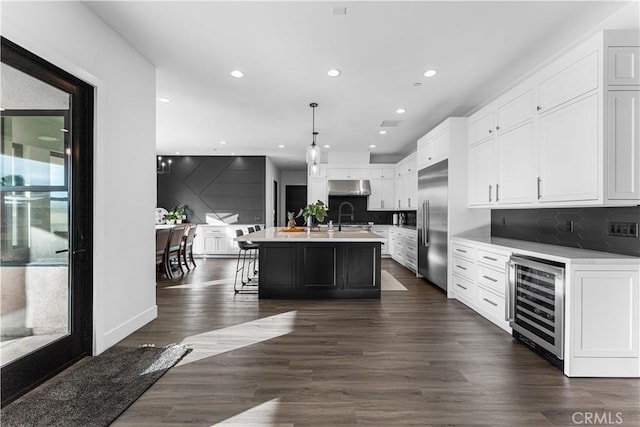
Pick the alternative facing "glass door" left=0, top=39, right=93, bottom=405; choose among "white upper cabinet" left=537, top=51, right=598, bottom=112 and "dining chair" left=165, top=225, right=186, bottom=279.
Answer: the white upper cabinet

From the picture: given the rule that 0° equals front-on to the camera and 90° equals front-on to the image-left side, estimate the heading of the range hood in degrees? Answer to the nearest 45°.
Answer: approximately 0°

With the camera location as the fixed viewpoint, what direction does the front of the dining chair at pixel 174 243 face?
facing away from the viewer and to the left of the viewer

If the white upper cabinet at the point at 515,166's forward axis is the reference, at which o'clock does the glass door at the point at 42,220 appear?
The glass door is roughly at 12 o'clock from the white upper cabinet.

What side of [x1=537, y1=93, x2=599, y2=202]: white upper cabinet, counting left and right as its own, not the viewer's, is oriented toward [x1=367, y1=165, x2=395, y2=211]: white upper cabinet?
right

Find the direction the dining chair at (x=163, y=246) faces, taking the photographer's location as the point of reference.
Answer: facing away from the viewer and to the left of the viewer

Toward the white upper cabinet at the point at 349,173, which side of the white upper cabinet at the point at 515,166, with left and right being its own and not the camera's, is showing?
right

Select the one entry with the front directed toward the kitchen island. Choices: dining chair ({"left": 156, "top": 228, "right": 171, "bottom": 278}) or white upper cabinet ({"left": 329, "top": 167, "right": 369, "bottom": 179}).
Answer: the white upper cabinet

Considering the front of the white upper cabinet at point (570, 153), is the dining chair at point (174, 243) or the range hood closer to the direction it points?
the dining chair

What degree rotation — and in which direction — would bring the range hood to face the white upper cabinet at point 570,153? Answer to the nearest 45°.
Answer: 0° — it already faces it

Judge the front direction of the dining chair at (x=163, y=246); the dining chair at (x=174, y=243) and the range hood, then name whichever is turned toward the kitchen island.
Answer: the range hood

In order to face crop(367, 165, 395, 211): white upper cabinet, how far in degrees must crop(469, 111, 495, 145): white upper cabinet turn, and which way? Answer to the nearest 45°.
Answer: approximately 90° to its right
